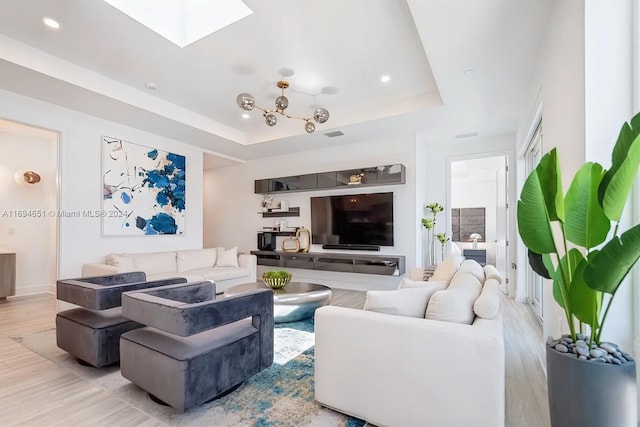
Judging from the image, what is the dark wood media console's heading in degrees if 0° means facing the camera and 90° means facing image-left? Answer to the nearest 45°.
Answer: approximately 45°

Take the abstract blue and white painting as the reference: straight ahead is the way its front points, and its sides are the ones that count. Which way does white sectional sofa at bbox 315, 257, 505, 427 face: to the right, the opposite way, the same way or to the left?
the opposite way

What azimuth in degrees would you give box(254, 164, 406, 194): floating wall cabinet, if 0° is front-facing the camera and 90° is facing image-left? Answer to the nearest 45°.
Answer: approximately 45°

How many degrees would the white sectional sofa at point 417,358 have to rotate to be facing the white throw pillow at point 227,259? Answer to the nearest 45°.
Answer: approximately 45° to its right

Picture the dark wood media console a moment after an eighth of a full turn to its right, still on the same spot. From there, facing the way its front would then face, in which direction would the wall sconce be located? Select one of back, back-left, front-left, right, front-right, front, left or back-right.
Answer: front

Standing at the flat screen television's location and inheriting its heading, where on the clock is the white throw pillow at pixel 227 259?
The white throw pillow is roughly at 1 o'clock from the flat screen television.

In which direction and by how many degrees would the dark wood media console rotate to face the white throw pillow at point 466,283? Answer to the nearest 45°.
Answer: approximately 45° to its left

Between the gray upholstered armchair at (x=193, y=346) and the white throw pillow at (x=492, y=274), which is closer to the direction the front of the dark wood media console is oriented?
the gray upholstered armchair
